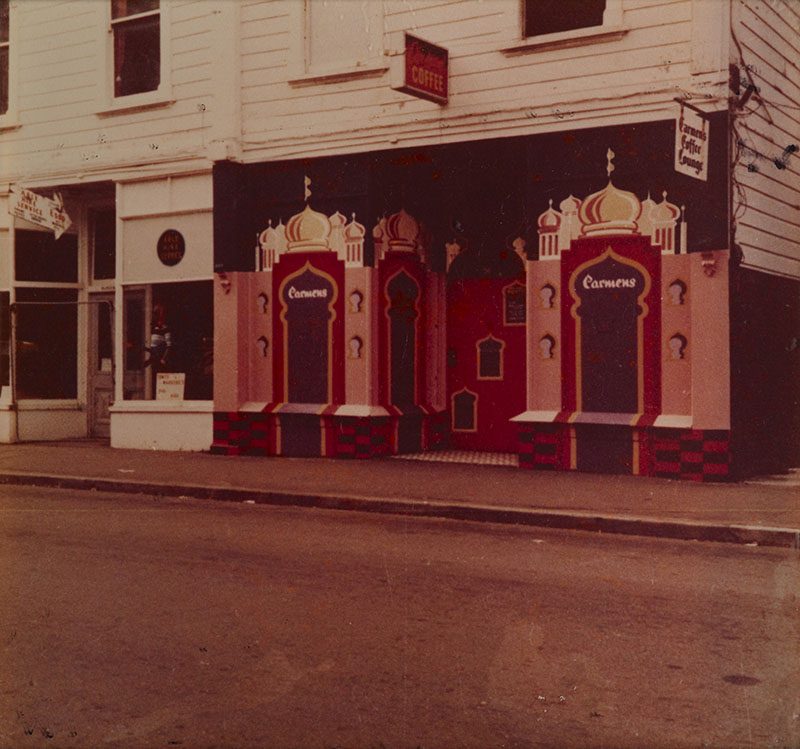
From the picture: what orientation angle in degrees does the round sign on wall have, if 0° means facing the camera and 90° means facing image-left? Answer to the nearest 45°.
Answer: approximately 0°

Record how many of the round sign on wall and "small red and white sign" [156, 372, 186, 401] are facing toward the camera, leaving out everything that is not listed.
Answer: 2

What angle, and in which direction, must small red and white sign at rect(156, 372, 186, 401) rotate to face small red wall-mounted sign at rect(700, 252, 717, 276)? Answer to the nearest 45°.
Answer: approximately 45° to its left

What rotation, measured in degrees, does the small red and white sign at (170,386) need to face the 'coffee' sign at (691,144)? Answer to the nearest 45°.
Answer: approximately 45° to its left

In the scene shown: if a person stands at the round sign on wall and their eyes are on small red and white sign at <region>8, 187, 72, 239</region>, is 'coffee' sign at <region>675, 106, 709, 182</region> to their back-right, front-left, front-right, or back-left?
back-left
